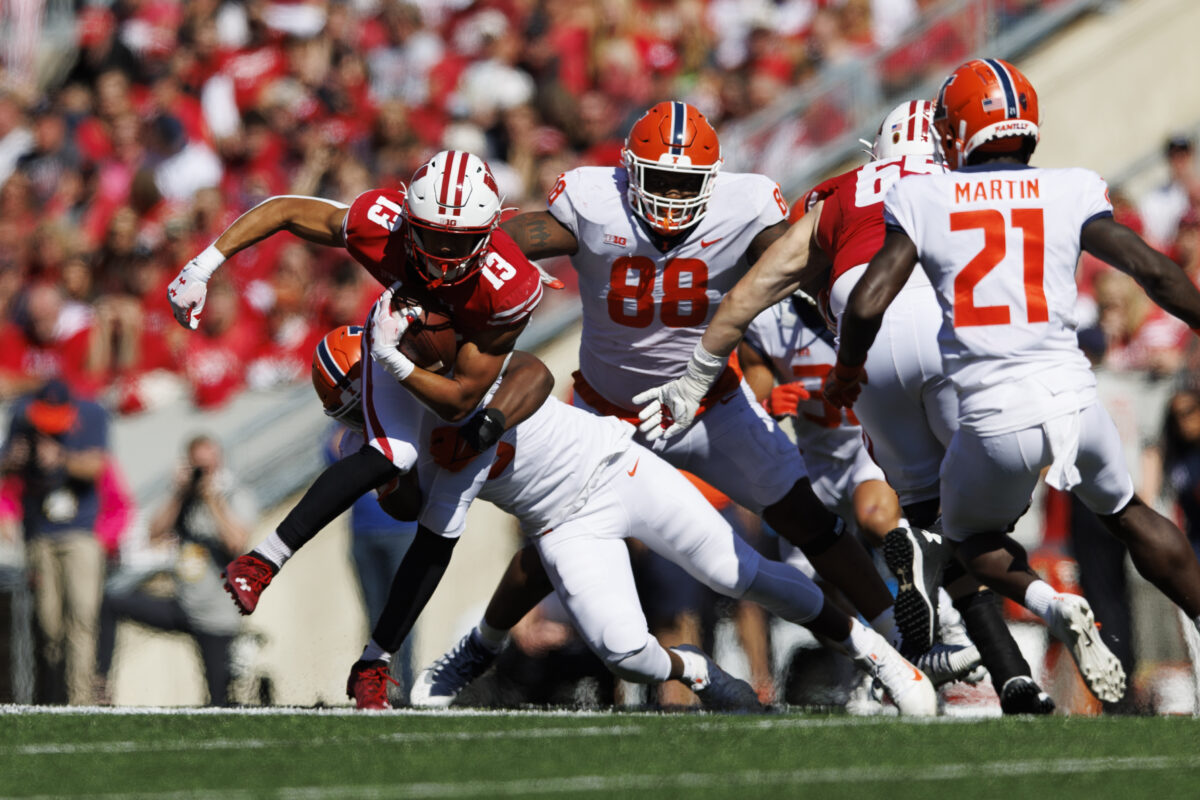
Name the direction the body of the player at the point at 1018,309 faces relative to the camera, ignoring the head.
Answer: away from the camera

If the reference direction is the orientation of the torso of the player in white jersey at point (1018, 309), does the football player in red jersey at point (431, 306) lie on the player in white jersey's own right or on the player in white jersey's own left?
on the player in white jersey's own left

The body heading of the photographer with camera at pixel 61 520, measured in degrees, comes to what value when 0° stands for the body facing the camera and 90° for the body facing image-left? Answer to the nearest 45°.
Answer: approximately 0°

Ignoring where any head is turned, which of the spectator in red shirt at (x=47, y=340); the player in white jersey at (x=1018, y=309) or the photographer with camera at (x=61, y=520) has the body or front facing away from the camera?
the player in white jersey

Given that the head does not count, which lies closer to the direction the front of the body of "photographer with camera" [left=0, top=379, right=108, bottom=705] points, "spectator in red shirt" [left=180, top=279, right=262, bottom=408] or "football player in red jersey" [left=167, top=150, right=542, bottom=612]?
the football player in red jersey

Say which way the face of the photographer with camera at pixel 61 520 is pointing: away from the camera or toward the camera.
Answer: toward the camera

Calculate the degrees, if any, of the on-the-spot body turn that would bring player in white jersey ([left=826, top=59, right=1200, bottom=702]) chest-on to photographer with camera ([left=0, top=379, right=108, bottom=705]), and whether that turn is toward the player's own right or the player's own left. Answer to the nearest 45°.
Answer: approximately 45° to the player's own left

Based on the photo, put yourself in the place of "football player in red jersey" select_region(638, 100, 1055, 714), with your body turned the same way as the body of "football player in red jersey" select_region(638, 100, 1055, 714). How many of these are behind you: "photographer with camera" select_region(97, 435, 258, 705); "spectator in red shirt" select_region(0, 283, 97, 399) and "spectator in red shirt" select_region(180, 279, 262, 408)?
0

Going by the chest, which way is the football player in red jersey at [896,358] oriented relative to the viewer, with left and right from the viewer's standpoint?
facing away from the viewer

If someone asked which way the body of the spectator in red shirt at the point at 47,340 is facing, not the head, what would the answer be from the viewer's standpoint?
toward the camera

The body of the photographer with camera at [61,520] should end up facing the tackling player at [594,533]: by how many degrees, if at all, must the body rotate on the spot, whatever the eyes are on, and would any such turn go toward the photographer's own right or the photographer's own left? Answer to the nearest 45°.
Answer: approximately 45° to the photographer's own left

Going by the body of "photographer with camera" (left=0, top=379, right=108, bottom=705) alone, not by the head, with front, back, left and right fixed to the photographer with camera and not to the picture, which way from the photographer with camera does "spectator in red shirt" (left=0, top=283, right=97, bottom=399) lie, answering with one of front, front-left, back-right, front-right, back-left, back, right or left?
back
